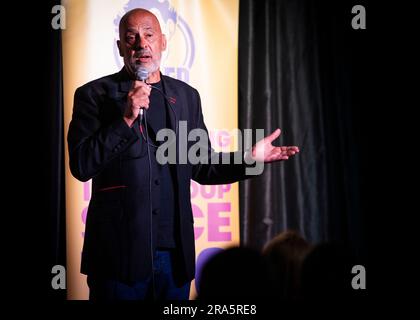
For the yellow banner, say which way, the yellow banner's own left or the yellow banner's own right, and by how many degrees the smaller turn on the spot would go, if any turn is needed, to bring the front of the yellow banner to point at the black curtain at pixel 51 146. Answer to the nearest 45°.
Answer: approximately 90° to the yellow banner's own right

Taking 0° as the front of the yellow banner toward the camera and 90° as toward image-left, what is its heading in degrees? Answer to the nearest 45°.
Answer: approximately 0°

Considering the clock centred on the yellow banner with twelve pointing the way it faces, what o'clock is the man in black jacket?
The man in black jacket is roughly at 1 o'clock from the yellow banner.

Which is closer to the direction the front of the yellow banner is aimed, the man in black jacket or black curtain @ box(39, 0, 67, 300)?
the man in black jacket

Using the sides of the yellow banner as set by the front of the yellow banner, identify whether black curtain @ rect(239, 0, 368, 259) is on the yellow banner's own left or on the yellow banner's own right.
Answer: on the yellow banner's own left
